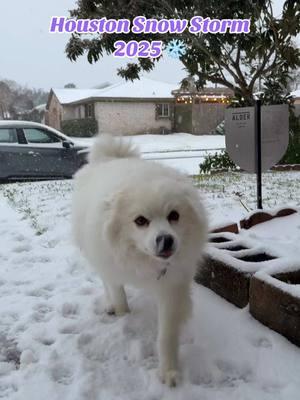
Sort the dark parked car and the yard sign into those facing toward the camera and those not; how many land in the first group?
1

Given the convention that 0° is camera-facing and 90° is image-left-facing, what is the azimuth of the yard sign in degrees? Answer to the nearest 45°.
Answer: approximately 0°

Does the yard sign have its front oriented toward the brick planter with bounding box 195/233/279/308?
yes

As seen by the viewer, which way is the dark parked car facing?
to the viewer's right

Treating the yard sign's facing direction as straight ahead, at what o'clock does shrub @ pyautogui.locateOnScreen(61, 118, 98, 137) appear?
The shrub is roughly at 5 o'clock from the yard sign.

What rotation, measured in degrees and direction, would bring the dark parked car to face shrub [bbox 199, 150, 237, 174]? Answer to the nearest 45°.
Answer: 0° — it already faces it
